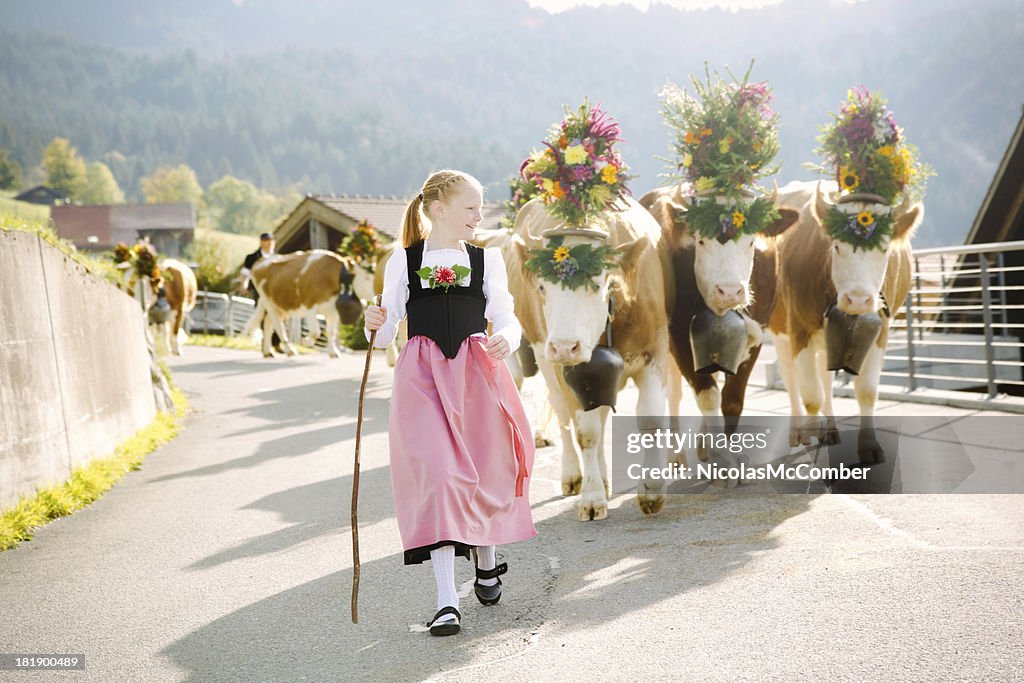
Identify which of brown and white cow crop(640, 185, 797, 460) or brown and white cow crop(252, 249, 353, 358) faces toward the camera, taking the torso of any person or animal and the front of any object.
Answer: brown and white cow crop(640, 185, 797, 460)

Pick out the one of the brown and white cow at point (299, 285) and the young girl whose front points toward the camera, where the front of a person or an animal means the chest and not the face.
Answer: the young girl

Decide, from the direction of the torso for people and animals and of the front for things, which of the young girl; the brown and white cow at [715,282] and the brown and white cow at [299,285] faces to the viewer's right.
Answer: the brown and white cow at [299,285]

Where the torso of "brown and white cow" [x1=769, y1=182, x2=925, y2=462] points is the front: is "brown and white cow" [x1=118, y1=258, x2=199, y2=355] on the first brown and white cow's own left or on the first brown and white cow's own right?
on the first brown and white cow's own right

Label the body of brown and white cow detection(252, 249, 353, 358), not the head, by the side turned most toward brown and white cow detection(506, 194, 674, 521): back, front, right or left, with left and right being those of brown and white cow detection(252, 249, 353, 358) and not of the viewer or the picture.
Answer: right

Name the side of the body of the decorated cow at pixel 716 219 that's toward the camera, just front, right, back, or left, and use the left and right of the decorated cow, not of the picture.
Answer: front

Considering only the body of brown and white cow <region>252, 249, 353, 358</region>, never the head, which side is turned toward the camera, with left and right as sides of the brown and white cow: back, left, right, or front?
right

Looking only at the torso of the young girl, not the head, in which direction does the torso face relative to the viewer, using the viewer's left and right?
facing the viewer

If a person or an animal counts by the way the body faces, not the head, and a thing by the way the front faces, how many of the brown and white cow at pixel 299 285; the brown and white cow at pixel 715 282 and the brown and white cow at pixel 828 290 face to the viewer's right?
1

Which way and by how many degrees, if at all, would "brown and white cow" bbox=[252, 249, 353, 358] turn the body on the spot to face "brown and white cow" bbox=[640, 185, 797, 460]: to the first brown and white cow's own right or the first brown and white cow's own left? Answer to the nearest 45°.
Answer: approximately 90° to the first brown and white cow's own right

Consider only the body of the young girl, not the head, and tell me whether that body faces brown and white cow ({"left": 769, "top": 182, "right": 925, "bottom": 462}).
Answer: no

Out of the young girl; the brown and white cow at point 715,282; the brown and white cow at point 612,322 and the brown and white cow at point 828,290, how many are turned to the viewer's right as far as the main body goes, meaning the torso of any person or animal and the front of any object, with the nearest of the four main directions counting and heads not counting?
0

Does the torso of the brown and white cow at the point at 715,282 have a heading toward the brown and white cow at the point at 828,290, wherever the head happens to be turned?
no

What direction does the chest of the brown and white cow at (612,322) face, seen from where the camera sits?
toward the camera

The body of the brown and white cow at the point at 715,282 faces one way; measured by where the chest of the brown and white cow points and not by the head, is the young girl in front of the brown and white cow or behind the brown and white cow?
in front

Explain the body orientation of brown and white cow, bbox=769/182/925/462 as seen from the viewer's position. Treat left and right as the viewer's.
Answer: facing the viewer
